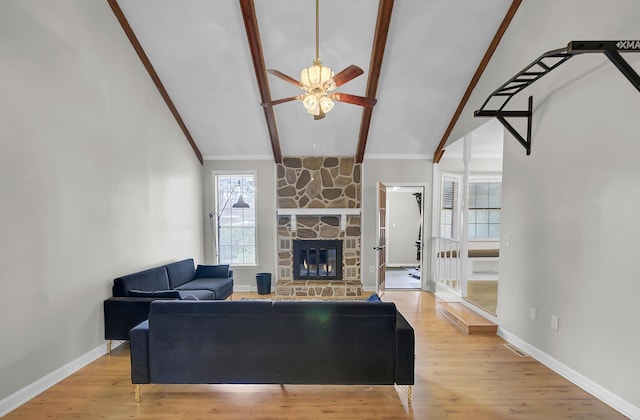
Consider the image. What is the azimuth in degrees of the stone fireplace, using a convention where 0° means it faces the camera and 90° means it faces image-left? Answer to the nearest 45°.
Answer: approximately 0°

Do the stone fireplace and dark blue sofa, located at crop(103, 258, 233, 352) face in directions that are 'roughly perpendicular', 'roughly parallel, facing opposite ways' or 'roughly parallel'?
roughly perpendicular

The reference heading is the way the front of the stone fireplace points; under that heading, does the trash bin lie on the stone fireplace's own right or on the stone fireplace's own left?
on the stone fireplace's own right

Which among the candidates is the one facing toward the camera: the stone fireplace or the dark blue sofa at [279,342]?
the stone fireplace

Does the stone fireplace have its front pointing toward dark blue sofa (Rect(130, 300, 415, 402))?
yes

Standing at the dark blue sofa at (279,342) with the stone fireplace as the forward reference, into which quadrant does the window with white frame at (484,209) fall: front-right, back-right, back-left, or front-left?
front-right

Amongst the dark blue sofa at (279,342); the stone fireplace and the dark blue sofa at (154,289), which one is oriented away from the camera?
the dark blue sofa at (279,342)

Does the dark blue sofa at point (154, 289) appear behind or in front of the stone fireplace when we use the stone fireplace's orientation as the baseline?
in front

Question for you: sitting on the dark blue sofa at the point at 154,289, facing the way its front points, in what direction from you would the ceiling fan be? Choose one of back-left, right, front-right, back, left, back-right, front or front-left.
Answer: front

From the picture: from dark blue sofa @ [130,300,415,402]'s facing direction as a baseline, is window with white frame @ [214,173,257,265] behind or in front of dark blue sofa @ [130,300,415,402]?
in front

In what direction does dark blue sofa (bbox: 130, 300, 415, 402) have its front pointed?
away from the camera

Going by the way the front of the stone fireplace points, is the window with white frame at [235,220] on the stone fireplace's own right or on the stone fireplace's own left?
on the stone fireplace's own right

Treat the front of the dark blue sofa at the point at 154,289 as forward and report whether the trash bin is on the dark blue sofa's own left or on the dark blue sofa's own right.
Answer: on the dark blue sofa's own left

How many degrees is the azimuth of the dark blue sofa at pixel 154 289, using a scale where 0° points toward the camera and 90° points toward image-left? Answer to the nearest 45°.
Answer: approximately 315°

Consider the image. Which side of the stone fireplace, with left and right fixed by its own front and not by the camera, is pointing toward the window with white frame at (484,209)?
left
